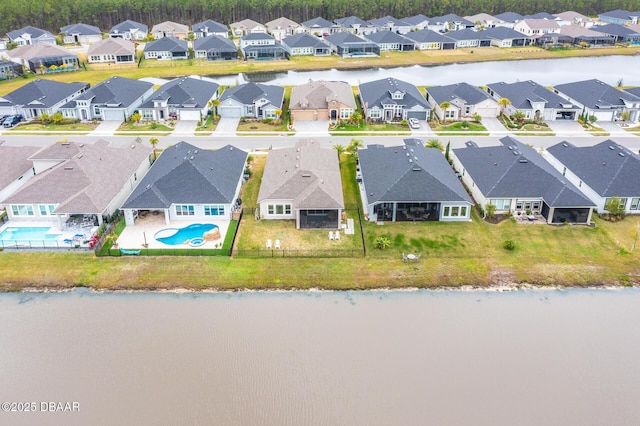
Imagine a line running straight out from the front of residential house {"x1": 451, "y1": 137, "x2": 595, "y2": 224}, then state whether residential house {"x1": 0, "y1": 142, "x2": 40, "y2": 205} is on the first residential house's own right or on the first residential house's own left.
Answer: on the first residential house's own left

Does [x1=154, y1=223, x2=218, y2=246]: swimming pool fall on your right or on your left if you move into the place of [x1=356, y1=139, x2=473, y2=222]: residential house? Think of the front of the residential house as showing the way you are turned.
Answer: on your left

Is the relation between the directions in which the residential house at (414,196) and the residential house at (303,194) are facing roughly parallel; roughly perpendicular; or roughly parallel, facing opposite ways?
roughly parallel

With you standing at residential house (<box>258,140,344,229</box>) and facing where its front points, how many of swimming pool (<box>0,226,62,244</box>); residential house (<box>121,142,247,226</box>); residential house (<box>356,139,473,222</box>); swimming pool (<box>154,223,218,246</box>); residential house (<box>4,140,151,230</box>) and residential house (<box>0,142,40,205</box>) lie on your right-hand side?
1

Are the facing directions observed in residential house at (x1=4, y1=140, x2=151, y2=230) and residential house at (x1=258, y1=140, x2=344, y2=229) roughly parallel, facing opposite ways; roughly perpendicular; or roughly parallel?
roughly parallel

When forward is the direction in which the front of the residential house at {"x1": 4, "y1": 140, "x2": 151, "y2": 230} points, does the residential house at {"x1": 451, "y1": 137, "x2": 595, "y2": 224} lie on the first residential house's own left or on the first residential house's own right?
on the first residential house's own right

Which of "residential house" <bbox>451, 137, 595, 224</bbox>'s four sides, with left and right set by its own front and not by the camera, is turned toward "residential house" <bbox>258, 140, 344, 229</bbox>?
left

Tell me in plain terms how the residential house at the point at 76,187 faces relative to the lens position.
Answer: facing away from the viewer and to the right of the viewer

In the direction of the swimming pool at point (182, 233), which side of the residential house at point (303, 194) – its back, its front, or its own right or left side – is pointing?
left

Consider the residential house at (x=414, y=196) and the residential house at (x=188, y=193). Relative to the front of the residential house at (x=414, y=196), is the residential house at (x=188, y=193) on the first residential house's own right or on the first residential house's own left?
on the first residential house's own left

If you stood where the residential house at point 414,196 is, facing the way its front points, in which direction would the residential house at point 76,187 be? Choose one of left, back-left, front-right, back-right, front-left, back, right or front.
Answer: left

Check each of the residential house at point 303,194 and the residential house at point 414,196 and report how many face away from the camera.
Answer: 2

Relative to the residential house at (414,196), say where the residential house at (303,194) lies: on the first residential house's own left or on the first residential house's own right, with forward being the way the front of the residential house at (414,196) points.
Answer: on the first residential house's own left

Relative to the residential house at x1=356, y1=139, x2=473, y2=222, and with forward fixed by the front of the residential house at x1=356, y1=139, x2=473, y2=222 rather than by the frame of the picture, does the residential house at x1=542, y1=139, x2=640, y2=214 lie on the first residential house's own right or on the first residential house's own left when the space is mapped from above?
on the first residential house's own right

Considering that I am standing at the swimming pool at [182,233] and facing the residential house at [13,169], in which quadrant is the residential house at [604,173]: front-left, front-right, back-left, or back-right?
back-right

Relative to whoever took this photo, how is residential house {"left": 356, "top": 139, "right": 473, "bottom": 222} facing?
facing away from the viewer

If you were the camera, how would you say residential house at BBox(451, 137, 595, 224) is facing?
facing away from the viewer and to the left of the viewer

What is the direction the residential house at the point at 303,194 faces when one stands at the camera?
facing away from the viewer
